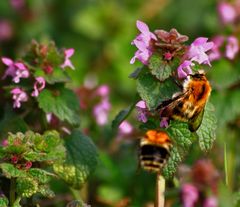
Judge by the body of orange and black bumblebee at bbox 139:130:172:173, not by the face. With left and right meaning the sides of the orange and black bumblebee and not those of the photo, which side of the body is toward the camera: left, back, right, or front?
back

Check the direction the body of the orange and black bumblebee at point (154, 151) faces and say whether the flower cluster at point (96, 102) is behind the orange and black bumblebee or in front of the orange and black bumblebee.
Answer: in front

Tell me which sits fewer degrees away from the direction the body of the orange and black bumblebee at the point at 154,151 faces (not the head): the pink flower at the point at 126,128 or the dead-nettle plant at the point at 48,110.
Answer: the pink flower
